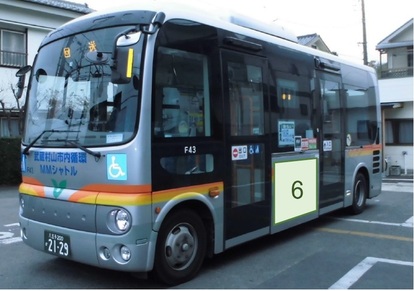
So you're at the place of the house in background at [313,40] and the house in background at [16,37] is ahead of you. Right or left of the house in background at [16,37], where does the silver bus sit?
left

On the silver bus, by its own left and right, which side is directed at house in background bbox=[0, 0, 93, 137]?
right

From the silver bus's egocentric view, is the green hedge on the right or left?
on its right

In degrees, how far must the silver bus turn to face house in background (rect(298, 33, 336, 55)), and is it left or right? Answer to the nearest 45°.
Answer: approximately 135° to its right

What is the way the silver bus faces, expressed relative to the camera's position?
facing the viewer and to the left of the viewer

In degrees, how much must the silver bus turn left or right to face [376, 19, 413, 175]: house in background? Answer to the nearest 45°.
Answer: approximately 180°

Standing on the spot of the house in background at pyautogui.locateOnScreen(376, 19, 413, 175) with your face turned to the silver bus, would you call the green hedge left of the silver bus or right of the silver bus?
right
